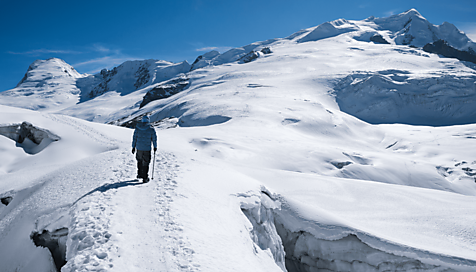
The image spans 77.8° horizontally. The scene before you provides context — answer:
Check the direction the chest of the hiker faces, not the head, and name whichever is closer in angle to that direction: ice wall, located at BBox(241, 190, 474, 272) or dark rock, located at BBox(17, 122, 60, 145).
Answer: the dark rock

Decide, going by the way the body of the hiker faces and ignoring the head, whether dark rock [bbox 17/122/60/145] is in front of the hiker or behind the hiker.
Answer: in front

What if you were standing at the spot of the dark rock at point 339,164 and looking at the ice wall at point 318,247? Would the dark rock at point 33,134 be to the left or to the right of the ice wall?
right

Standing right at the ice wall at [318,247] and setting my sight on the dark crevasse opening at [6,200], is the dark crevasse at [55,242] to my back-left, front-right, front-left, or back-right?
front-left

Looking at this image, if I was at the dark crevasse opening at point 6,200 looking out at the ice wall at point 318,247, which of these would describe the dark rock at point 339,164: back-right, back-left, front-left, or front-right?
front-left

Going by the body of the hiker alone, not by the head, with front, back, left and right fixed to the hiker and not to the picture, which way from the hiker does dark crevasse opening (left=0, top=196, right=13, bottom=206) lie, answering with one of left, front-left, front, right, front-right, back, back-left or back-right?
left

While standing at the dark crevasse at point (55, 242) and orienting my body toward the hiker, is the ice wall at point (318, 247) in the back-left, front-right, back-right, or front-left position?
front-right

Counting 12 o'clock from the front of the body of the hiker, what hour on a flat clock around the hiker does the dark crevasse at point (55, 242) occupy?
The dark crevasse is roughly at 7 o'clock from the hiker.

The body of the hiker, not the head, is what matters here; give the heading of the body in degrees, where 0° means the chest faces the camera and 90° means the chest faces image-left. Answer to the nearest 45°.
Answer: approximately 180°

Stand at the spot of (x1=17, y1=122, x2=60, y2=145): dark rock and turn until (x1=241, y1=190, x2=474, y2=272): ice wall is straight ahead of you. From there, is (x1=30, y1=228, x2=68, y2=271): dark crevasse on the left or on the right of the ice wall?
right

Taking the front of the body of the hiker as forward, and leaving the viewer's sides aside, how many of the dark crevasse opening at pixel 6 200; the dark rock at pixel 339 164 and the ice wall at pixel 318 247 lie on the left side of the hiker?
1

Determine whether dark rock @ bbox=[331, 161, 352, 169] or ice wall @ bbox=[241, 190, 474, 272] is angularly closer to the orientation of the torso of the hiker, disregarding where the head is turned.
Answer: the dark rock

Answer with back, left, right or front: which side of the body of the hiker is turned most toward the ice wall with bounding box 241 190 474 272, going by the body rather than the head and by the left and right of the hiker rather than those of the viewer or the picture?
right

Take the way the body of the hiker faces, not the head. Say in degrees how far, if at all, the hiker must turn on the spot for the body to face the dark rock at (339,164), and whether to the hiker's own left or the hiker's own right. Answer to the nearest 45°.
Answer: approximately 45° to the hiker's own right
